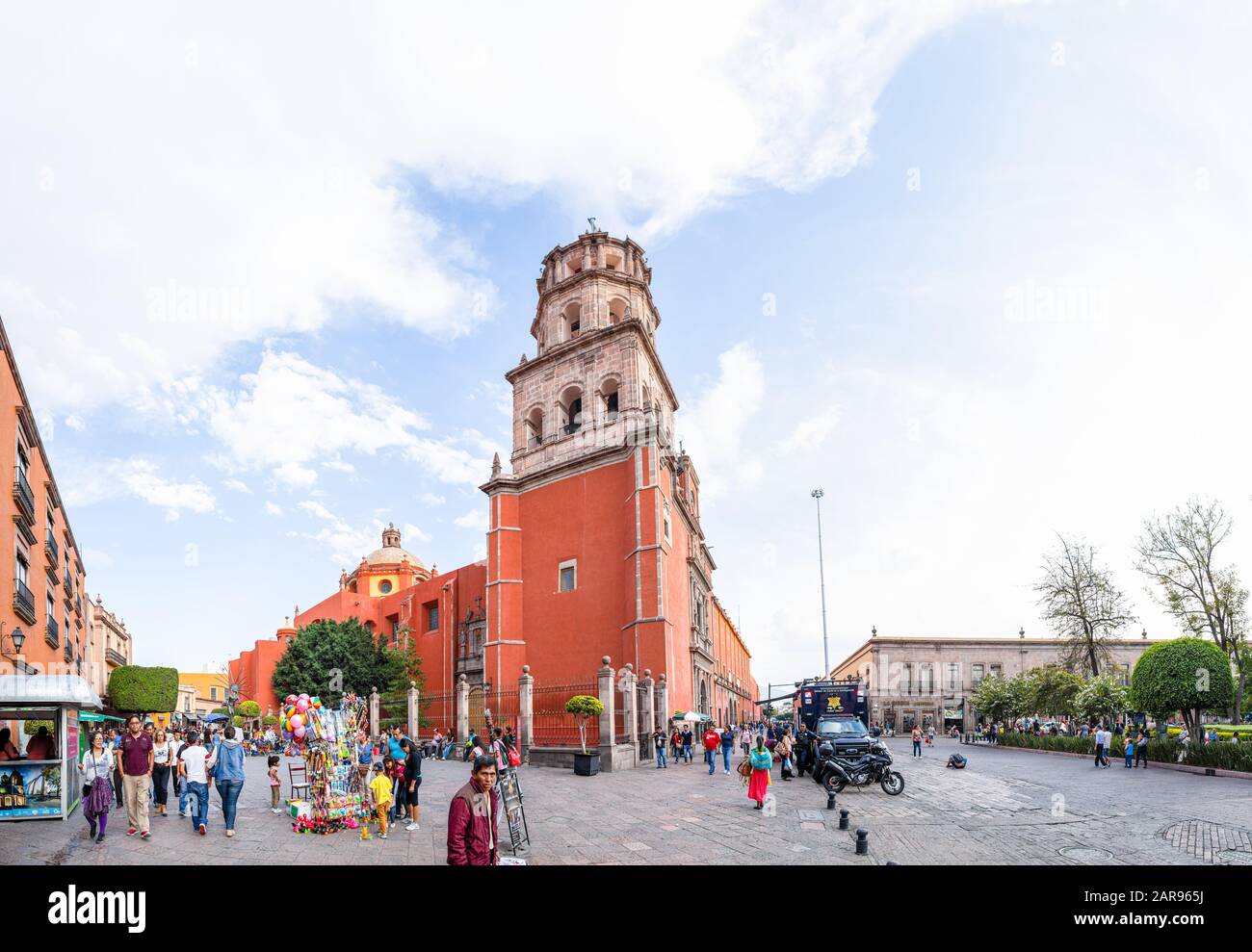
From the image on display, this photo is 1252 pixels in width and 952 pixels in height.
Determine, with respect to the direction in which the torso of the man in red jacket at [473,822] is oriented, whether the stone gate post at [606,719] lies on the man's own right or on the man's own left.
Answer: on the man's own left

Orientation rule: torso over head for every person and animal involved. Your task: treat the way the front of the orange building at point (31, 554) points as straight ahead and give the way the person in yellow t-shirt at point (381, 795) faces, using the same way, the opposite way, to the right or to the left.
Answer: to the left

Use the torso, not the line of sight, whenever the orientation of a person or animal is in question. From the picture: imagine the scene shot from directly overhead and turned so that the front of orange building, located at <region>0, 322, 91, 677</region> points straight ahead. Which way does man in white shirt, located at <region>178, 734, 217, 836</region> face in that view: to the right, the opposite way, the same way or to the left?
to the left

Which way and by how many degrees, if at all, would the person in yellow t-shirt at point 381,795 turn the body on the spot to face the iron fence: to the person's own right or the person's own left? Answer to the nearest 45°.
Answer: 0° — they already face it

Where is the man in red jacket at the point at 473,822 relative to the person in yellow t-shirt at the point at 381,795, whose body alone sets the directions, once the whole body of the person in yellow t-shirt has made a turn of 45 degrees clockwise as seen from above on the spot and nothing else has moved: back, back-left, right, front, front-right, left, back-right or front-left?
back-right

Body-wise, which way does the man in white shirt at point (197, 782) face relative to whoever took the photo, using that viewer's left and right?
facing away from the viewer

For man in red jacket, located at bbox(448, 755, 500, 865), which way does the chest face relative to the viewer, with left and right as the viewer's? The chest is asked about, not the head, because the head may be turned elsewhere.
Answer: facing the viewer and to the right of the viewer

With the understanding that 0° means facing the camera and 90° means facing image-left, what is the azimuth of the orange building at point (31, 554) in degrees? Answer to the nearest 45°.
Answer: approximately 270°

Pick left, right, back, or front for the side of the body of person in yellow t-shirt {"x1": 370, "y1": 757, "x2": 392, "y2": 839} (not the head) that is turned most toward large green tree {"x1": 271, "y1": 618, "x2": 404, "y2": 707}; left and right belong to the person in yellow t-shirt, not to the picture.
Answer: front

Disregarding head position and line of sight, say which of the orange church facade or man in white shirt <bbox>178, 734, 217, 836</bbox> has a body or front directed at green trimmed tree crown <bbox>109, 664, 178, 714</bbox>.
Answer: the man in white shirt
